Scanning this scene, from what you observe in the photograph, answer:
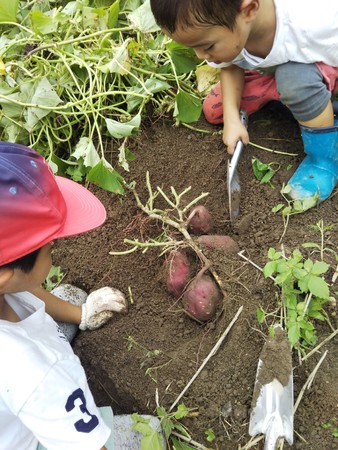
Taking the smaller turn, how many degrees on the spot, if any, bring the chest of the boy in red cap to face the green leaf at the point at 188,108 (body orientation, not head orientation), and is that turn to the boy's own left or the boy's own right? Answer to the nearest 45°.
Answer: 0° — they already face it

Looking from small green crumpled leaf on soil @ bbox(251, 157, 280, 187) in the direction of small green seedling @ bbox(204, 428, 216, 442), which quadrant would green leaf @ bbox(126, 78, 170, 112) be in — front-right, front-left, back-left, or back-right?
back-right

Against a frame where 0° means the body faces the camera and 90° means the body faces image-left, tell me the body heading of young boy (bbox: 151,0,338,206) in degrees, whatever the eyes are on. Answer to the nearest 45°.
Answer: approximately 45°

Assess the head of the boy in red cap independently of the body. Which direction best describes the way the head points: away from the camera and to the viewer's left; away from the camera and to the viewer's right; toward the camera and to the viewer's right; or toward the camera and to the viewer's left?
away from the camera and to the viewer's right

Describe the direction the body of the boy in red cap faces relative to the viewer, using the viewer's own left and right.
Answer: facing away from the viewer and to the right of the viewer

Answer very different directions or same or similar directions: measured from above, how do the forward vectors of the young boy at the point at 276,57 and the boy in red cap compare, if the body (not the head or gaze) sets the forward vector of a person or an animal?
very different directions
